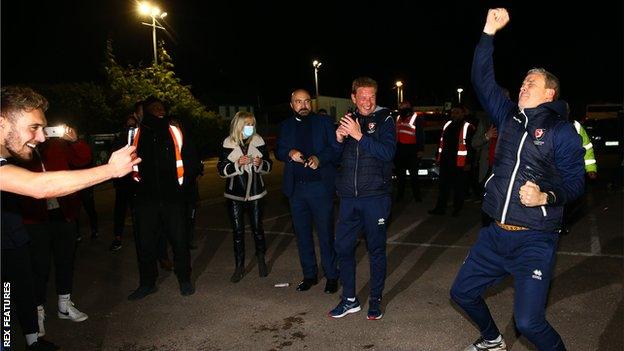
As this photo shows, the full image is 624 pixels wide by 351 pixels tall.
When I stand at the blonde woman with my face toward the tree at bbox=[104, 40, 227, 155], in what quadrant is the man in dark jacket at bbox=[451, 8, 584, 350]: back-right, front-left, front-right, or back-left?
back-right

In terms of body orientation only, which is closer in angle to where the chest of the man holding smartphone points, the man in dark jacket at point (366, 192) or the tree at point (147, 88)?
the man in dark jacket

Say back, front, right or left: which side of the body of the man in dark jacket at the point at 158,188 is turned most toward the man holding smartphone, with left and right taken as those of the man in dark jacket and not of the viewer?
front

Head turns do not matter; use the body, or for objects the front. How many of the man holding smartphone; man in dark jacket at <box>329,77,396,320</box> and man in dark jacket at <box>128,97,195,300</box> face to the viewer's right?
1

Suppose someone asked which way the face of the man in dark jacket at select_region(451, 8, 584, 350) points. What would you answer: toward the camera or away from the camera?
toward the camera

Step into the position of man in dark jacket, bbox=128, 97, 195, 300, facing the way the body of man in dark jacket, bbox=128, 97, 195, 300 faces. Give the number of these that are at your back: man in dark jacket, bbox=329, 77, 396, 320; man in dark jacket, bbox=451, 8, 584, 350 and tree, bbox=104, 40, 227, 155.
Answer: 1

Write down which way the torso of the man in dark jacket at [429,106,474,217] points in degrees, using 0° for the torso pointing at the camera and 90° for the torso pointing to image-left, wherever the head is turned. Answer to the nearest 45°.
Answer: approximately 45°

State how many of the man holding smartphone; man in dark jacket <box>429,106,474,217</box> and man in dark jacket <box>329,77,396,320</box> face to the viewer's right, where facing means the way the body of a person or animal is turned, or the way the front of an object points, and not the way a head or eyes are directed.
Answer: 1

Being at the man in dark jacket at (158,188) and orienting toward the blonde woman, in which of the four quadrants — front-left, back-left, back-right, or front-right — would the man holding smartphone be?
back-right

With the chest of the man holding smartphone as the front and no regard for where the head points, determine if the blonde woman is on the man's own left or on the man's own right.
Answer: on the man's own left

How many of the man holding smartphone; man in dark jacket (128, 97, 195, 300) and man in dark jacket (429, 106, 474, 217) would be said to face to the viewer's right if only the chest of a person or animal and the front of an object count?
1

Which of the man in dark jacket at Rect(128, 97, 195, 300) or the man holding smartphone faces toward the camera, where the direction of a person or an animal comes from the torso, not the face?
the man in dark jacket

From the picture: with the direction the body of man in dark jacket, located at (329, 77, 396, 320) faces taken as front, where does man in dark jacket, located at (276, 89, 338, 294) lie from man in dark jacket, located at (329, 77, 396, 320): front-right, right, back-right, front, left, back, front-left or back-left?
right

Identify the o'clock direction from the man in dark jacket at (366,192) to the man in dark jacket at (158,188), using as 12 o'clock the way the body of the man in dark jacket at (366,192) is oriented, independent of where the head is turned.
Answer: the man in dark jacket at (158,188) is roughly at 2 o'clock from the man in dark jacket at (366,192).

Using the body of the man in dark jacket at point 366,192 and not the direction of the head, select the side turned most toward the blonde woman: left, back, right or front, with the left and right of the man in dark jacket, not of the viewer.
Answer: right

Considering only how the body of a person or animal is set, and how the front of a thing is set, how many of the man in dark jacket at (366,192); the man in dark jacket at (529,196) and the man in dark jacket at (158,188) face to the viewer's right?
0

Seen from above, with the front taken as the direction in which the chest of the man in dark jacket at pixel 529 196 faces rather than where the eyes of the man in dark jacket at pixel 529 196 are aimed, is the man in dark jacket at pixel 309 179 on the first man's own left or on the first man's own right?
on the first man's own right

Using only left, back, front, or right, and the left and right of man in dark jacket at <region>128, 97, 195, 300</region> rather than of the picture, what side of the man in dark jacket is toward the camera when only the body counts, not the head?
front

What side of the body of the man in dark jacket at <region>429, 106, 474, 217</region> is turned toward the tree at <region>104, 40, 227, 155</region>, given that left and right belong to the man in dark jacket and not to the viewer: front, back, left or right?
right

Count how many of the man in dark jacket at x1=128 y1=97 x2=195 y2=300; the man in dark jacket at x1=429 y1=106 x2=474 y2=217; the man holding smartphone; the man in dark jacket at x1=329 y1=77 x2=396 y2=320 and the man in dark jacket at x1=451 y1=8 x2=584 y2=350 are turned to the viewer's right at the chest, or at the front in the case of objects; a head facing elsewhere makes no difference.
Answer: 1

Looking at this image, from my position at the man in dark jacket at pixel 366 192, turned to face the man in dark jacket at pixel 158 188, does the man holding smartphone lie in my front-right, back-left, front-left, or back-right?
front-left

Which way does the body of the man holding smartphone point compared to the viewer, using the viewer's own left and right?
facing to the right of the viewer

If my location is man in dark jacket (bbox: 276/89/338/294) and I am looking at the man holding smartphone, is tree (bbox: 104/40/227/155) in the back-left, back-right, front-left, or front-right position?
back-right

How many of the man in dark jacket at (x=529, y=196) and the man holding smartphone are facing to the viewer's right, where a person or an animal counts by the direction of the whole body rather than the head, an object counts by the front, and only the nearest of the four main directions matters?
1
